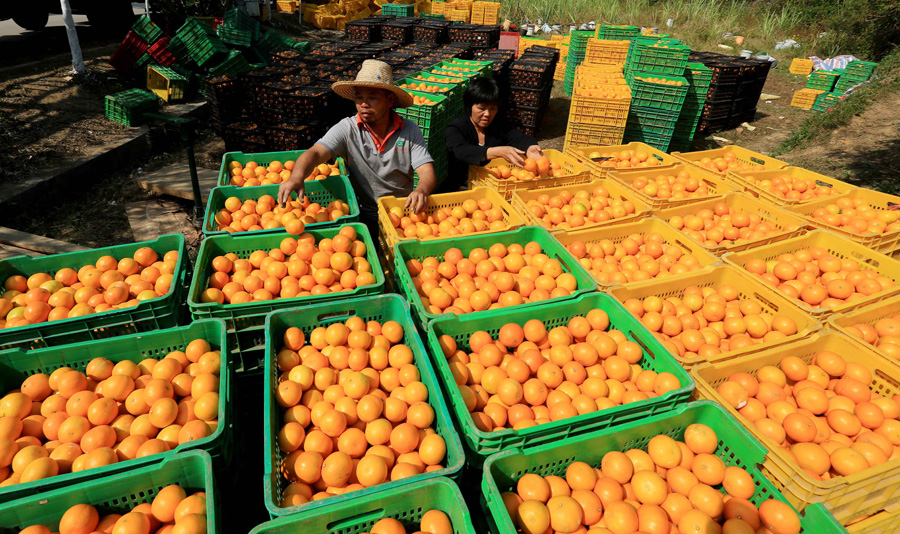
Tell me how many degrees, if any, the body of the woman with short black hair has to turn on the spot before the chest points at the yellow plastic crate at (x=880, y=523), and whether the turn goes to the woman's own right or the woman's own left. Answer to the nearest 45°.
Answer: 0° — they already face it

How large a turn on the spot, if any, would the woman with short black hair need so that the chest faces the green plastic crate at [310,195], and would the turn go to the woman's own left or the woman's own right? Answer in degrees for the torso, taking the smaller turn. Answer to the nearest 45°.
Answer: approximately 90° to the woman's own right

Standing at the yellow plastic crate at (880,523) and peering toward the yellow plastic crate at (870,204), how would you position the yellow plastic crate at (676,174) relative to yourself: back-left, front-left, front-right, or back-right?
front-left

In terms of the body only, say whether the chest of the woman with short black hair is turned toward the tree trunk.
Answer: no

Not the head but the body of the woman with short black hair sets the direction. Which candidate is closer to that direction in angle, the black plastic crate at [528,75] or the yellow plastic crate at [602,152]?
the yellow plastic crate

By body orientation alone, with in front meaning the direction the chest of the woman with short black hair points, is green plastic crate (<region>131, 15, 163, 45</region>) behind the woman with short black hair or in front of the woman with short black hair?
behind

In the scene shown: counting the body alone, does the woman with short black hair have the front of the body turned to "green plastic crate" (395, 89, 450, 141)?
no

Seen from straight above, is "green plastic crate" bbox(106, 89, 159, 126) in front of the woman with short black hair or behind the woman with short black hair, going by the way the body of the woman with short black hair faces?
behind

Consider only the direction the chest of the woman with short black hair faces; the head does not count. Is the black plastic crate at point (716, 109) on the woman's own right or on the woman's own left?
on the woman's own left

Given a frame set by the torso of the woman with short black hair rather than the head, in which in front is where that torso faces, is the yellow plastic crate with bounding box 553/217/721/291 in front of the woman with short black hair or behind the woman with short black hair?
in front

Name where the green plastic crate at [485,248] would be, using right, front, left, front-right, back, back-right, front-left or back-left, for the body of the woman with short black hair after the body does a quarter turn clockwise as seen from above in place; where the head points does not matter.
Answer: front-left

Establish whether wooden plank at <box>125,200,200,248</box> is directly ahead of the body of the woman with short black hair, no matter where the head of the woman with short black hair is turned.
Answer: no

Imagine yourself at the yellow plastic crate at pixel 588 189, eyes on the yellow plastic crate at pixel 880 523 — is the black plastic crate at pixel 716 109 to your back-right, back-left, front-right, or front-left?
back-left

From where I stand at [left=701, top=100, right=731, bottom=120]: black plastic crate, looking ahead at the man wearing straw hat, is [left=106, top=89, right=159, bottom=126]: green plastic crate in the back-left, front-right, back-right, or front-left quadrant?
front-right

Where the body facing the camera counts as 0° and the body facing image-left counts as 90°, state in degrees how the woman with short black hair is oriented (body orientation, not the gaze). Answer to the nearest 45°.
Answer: approximately 315°

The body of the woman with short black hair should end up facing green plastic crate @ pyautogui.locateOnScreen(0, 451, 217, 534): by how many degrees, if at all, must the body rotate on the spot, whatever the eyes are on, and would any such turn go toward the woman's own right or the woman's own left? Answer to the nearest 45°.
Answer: approximately 45° to the woman's own right

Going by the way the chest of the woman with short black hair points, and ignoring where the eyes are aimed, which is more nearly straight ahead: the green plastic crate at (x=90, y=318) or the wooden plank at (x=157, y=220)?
the green plastic crate

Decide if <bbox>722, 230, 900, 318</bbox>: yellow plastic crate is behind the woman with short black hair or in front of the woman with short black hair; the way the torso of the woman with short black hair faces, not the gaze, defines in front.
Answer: in front

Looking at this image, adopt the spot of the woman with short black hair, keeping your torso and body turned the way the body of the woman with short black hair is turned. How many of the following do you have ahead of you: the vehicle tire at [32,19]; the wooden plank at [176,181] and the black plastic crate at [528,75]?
0

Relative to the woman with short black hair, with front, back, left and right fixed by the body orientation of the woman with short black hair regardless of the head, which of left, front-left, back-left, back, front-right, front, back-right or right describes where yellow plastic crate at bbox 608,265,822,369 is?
front

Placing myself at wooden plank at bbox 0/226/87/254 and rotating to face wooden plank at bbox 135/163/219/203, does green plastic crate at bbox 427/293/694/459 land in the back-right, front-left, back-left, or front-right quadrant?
back-right

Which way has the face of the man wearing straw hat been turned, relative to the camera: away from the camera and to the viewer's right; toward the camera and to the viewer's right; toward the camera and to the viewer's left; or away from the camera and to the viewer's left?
toward the camera and to the viewer's left
